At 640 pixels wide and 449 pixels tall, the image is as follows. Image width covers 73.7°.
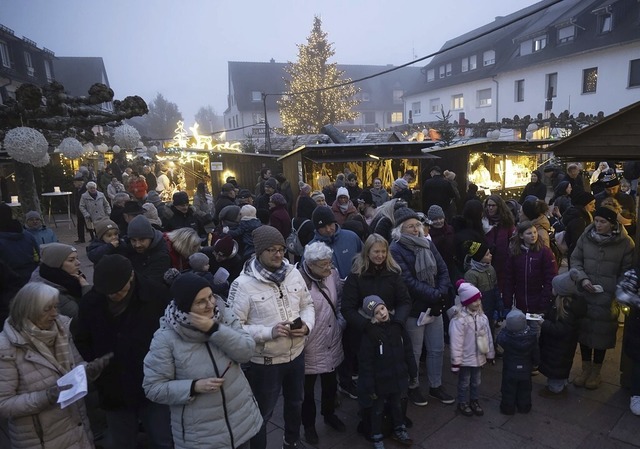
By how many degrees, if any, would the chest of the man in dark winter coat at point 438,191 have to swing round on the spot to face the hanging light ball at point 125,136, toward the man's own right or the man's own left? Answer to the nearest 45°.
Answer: approximately 90° to the man's own left

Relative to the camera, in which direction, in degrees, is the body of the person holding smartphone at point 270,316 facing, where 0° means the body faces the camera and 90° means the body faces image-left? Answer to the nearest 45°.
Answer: approximately 315°

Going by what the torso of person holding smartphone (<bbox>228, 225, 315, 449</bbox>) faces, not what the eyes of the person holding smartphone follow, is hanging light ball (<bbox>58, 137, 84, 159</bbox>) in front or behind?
behind

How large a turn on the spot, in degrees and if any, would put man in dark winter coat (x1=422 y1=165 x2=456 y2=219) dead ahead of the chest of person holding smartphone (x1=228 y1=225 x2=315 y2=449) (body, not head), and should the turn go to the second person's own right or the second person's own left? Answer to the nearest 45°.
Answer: approximately 90° to the second person's own left

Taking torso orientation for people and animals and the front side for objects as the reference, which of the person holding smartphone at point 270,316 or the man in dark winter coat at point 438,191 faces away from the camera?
the man in dark winter coat

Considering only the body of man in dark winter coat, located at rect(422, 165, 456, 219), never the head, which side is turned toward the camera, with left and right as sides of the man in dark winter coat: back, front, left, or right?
back

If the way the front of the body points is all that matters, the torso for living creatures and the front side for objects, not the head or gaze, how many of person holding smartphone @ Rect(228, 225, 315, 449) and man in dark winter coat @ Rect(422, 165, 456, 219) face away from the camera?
1

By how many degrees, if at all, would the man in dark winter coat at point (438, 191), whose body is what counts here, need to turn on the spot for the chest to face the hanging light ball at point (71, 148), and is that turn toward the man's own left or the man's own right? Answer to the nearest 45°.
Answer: approximately 90° to the man's own left

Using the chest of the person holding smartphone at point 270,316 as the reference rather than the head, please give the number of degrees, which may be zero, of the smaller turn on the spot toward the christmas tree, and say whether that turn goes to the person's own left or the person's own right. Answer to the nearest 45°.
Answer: approximately 135° to the person's own left

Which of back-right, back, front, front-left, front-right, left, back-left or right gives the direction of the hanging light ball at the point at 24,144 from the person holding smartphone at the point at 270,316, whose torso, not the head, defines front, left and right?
back
